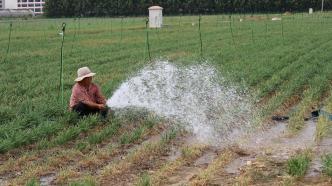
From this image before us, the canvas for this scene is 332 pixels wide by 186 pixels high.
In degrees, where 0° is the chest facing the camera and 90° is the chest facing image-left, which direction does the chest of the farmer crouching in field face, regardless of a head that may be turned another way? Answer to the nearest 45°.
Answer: approximately 315°

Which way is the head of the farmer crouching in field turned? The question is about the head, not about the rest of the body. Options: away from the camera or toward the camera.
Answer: toward the camera
